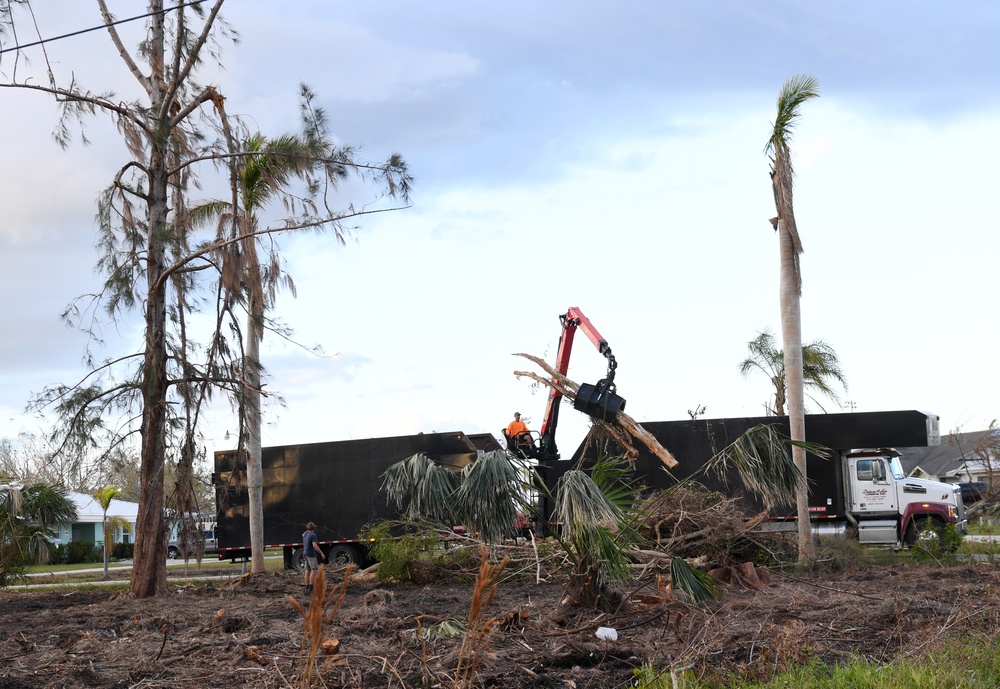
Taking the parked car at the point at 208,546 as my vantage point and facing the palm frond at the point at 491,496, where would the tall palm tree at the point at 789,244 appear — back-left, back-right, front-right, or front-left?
front-left

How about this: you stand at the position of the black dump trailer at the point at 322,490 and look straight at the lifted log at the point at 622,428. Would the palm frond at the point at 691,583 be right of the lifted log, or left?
right

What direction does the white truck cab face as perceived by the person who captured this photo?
facing to the right of the viewer

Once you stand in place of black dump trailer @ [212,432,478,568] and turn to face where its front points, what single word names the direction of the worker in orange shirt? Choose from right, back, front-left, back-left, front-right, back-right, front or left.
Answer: front-right

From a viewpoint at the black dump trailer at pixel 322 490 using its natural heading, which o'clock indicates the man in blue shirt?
The man in blue shirt is roughly at 3 o'clock from the black dump trailer.

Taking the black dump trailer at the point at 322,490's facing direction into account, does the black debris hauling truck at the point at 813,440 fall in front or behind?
in front

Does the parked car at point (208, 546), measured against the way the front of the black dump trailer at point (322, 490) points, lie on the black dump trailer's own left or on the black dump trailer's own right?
on the black dump trailer's own left

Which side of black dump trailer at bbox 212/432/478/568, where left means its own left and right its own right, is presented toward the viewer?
right

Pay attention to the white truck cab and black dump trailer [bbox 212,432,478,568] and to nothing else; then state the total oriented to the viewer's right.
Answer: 2

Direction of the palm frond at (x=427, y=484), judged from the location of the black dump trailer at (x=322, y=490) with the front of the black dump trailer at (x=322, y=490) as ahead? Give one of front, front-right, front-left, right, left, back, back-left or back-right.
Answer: right

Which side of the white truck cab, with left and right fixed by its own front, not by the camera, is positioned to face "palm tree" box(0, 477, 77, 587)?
back

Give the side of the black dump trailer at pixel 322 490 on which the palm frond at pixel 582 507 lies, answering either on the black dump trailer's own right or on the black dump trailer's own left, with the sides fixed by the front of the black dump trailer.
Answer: on the black dump trailer's own right
